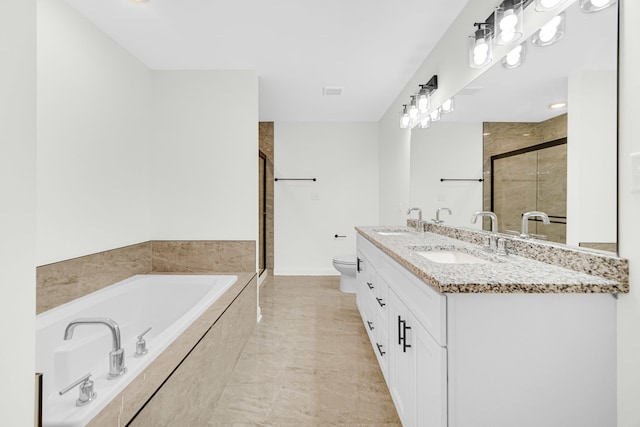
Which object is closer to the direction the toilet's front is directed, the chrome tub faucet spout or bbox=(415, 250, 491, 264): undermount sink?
the chrome tub faucet spout

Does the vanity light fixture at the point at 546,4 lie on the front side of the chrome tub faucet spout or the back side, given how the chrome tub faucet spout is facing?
on the back side

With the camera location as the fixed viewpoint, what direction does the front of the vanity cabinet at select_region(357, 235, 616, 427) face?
facing to the left of the viewer

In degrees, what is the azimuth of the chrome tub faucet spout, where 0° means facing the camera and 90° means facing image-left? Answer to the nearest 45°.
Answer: approximately 90°

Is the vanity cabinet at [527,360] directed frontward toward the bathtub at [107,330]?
yes

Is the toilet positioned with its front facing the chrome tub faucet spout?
no

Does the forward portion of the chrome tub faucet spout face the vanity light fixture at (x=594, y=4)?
no

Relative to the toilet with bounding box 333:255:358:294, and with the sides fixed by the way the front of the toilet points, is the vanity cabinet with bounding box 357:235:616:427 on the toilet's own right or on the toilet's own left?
on the toilet's own left
